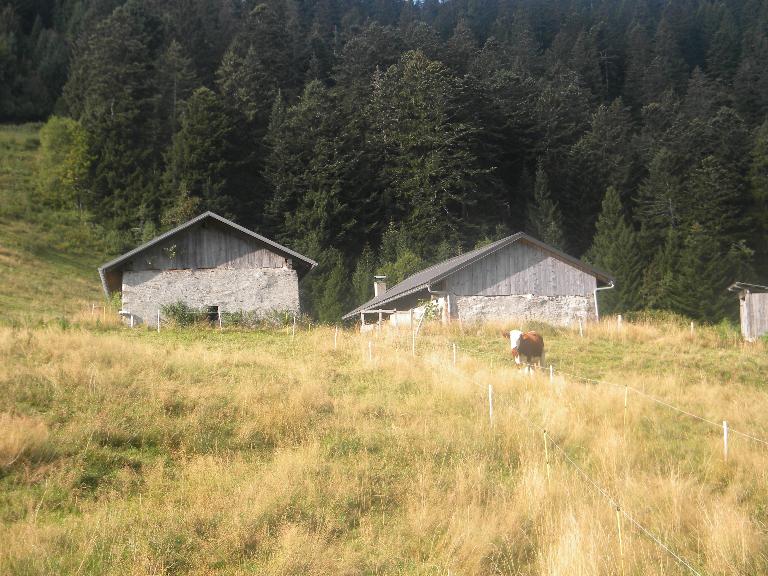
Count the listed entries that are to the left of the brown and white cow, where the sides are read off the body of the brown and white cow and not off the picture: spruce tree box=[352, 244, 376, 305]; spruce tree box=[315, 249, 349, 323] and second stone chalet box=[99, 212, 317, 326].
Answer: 0

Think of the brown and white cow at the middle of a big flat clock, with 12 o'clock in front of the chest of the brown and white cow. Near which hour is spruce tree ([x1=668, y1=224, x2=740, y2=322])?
The spruce tree is roughly at 5 o'clock from the brown and white cow.

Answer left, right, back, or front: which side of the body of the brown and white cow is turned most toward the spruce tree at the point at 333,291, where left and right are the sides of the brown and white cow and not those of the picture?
right

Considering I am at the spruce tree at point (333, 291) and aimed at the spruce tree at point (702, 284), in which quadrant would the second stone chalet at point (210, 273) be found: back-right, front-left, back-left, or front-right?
back-right

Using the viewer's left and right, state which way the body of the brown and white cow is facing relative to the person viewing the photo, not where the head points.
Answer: facing the viewer and to the left of the viewer

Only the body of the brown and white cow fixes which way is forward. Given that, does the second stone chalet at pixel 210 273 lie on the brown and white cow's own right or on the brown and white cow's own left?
on the brown and white cow's own right

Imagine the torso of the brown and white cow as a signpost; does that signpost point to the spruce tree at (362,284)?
no

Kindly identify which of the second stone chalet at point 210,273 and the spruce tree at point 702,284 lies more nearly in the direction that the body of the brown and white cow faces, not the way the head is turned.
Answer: the second stone chalet
